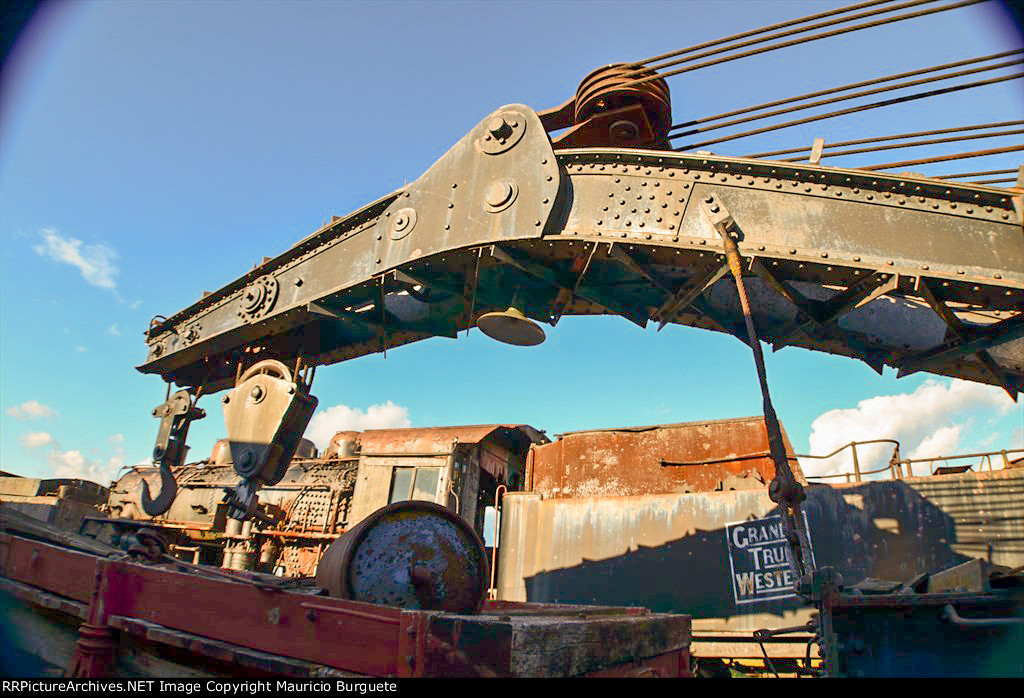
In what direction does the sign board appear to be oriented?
toward the camera

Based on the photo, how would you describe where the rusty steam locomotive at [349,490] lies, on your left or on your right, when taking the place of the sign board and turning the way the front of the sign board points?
on your right
